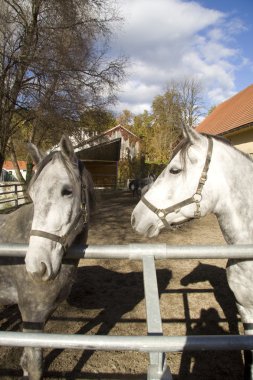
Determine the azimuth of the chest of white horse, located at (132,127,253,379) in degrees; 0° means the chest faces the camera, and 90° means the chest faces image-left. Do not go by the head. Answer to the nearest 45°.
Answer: approximately 90°

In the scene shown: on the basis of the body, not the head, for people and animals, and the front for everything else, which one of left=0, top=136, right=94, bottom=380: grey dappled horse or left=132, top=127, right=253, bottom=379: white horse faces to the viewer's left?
the white horse

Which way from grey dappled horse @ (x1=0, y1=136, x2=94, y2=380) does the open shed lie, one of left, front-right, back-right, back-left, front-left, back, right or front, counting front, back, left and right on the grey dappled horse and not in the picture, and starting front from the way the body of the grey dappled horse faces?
back-left

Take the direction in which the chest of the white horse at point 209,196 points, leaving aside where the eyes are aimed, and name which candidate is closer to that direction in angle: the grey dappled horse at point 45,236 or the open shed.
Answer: the grey dappled horse

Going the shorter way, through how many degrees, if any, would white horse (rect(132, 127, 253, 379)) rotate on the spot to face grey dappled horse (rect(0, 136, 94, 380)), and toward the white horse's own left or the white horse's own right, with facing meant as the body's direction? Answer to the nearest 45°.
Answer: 0° — it already faces it

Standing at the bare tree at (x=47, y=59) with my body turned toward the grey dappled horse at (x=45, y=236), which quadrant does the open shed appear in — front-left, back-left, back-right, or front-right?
back-left

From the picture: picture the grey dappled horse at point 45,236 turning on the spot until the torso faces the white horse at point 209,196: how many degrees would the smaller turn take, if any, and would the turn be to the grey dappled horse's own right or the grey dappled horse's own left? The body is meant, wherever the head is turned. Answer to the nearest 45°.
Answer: approximately 45° to the grey dappled horse's own left

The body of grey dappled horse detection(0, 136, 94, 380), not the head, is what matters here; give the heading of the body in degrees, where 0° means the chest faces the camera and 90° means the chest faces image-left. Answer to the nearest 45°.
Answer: approximately 315°

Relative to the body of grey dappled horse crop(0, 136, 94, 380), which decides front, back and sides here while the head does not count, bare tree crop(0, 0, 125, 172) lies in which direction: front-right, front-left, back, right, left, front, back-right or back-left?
back-left

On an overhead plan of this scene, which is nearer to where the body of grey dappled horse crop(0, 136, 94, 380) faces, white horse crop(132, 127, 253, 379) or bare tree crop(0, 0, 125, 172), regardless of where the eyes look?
the white horse

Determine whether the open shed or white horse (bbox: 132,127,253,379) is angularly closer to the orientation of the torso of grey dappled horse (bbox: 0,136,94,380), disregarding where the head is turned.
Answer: the white horse
